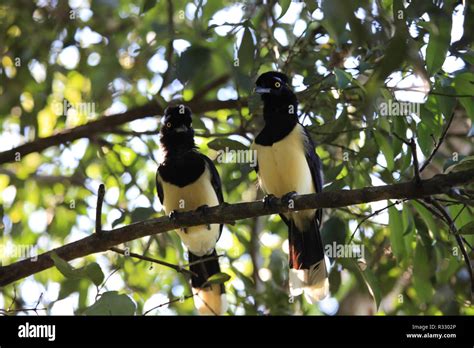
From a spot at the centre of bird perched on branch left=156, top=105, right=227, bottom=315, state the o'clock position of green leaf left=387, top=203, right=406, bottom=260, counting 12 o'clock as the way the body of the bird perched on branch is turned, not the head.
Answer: The green leaf is roughly at 10 o'clock from the bird perched on branch.

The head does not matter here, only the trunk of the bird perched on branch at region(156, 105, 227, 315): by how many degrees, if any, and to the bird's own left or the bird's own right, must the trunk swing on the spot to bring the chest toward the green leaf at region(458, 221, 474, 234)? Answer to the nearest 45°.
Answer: approximately 45° to the bird's own left

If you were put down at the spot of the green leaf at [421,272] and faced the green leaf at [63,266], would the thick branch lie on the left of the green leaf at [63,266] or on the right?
right

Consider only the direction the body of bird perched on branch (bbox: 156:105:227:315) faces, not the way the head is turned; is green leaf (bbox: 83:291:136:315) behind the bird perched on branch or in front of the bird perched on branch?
in front

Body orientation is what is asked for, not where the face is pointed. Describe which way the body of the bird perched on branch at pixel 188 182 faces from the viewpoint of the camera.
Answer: toward the camera

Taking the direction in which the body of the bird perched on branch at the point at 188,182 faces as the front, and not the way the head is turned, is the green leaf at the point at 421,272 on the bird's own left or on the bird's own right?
on the bird's own left

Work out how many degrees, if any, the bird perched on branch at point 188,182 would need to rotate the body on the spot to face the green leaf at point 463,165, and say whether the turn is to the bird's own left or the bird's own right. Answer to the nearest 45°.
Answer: approximately 45° to the bird's own left
